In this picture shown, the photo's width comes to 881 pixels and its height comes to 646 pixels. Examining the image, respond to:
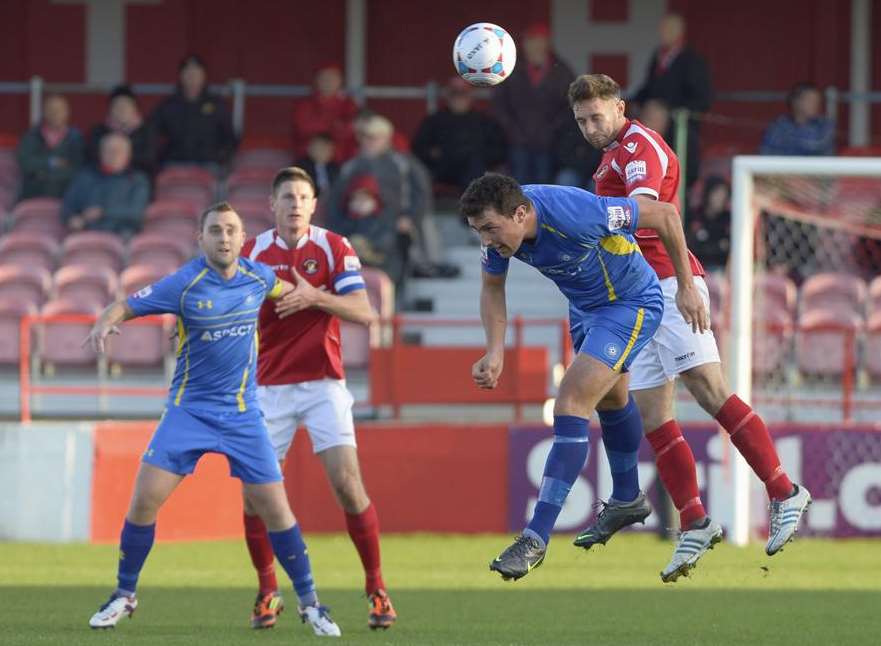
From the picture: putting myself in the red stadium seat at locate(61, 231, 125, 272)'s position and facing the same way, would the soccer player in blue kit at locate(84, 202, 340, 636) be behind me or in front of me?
in front

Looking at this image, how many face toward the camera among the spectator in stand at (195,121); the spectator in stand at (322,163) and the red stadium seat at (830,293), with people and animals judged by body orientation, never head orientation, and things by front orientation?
3

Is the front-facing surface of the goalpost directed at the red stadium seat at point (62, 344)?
no

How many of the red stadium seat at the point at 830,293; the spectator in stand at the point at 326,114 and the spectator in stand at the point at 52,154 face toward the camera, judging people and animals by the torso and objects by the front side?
3

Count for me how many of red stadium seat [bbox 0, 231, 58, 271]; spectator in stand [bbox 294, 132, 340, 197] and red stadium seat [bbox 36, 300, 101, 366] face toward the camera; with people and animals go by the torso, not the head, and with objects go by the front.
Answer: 3

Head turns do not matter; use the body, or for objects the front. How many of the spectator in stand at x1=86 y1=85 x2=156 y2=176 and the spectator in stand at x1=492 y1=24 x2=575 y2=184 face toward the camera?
2

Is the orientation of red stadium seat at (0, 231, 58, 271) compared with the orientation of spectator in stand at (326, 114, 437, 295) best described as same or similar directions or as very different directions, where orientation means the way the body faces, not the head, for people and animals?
same or similar directions

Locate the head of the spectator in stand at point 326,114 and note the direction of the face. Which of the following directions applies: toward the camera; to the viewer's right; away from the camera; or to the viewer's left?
toward the camera

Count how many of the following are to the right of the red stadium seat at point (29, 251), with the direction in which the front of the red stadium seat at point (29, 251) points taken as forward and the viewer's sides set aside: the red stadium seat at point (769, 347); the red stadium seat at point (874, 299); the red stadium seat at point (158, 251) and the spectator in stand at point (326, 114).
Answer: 0

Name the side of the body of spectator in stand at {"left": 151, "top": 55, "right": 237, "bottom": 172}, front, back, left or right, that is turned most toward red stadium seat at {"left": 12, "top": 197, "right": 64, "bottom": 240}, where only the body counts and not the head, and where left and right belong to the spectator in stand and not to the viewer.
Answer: right

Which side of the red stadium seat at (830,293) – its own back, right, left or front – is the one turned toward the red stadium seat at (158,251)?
right

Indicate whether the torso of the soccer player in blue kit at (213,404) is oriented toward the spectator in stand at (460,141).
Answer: no

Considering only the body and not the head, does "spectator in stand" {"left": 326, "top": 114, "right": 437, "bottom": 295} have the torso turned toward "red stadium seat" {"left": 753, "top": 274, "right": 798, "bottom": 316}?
no

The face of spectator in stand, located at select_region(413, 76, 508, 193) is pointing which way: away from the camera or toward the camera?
toward the camera

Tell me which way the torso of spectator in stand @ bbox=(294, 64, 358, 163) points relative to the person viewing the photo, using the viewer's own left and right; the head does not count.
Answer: facing the viewer

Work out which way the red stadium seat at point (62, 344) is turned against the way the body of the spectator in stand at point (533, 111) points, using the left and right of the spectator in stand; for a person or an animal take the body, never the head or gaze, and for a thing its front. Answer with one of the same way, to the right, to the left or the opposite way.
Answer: the same way

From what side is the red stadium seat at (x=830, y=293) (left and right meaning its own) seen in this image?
front

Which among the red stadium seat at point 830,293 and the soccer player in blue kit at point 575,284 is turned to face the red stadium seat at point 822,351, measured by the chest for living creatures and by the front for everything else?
the red stadium seat at point 830,293
